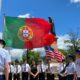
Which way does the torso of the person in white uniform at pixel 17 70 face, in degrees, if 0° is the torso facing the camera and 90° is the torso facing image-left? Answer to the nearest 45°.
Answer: approximately 0°

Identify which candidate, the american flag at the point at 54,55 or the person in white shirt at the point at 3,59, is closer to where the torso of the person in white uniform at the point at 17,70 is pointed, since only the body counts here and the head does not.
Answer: the person in white shirt

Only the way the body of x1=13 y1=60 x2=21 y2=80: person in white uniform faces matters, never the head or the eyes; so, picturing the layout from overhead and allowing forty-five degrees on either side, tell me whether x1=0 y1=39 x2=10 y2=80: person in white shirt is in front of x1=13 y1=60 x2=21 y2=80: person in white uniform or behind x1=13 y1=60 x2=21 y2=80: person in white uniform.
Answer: in front

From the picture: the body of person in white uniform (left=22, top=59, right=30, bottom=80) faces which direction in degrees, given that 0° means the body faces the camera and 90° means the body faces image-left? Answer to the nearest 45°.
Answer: approximately 0°

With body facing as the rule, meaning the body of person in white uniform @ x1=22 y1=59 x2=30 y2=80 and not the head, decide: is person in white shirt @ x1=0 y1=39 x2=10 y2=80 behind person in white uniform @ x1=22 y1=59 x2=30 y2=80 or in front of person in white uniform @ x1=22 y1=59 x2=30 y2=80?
in front

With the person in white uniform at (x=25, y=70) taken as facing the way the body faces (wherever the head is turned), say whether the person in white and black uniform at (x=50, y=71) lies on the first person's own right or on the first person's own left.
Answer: on the first person's own left
